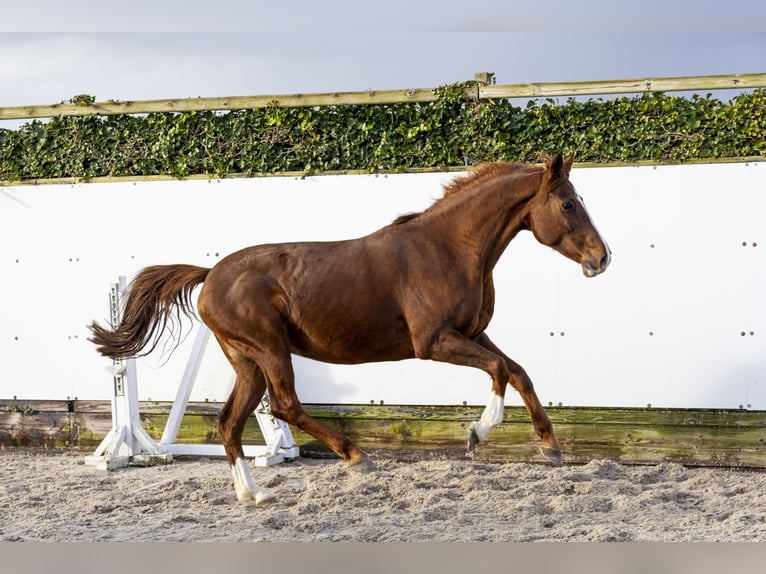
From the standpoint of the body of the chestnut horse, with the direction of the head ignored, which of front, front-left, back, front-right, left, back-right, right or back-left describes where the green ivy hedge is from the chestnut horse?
left

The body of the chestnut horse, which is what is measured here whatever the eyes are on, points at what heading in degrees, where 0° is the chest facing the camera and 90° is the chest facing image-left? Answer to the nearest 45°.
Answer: approximately 270°

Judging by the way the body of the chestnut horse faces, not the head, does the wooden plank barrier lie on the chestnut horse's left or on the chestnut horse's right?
on the chestnut horse's left

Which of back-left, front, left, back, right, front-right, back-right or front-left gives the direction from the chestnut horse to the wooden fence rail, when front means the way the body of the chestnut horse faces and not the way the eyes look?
left
